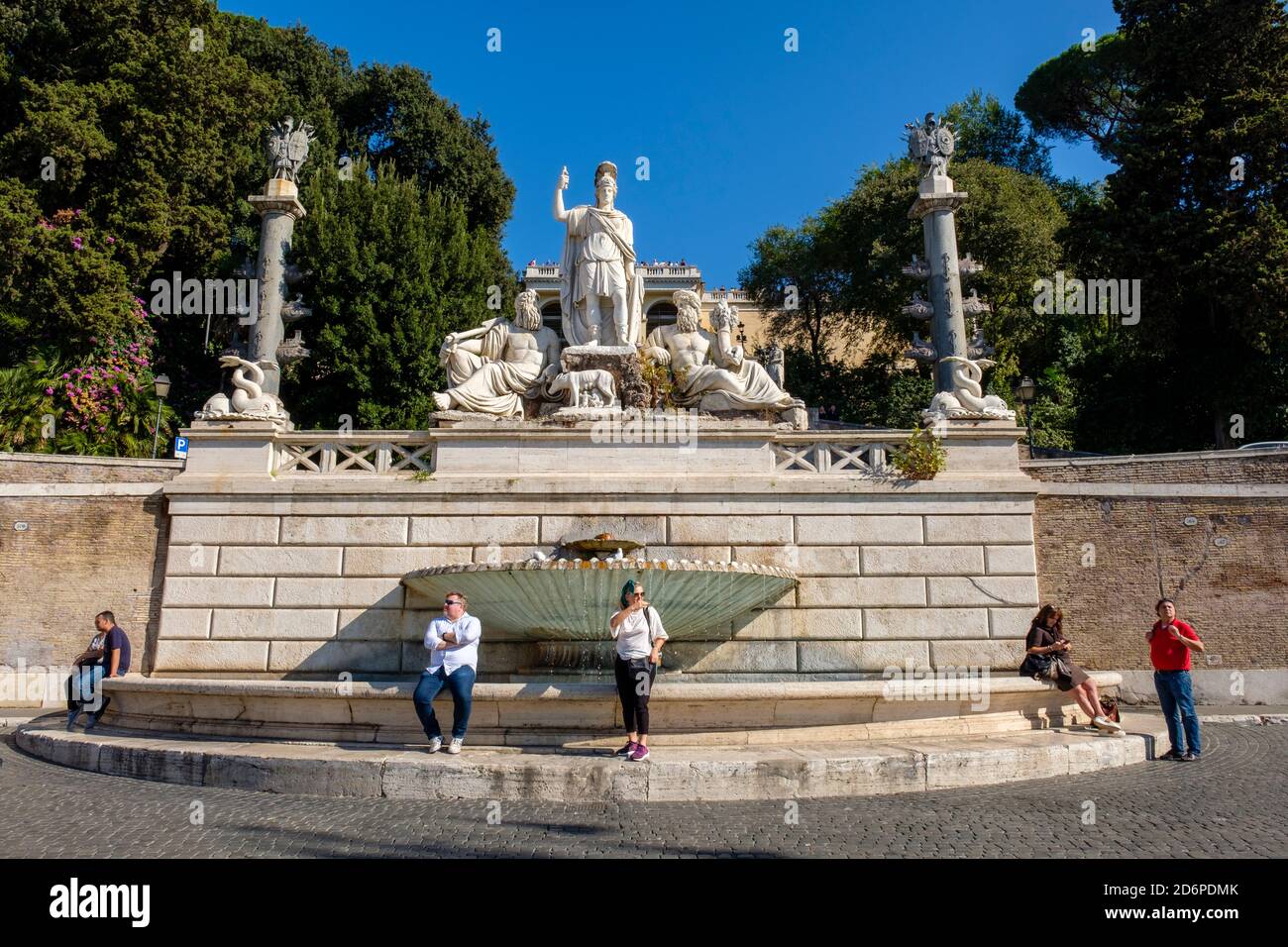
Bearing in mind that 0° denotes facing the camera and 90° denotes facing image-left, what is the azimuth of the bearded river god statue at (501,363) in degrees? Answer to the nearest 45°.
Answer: approximately 45°

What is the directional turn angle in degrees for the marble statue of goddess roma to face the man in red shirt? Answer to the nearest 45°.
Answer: approximately 45° to its left

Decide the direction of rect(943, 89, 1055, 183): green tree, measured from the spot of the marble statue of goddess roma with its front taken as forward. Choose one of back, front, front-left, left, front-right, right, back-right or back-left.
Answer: back-left

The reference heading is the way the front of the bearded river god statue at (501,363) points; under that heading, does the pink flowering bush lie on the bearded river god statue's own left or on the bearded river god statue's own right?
on the bearded river god statue's own right

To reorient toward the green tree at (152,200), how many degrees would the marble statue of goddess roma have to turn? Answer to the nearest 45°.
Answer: approximately 135° to its right

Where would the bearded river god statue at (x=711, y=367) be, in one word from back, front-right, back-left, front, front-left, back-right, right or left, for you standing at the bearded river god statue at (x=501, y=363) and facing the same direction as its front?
back-left
